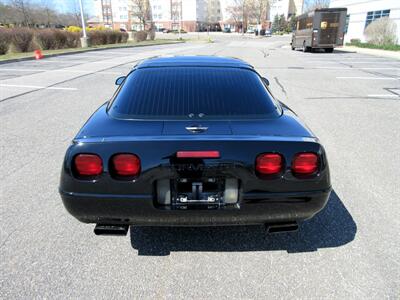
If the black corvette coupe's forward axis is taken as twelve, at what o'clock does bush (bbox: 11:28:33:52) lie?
The bush is roughly at 11 o'clock from the black corvette coupe.

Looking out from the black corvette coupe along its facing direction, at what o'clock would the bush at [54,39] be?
The bush is roughly at 11 o'clock from the black corvette coupe.

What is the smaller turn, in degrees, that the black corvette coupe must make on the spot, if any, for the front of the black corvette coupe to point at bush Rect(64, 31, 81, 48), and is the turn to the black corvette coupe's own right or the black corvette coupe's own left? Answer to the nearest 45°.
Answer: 0° — it already faces it

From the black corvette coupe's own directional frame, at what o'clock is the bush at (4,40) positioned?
The bush is roughly at 11 o'clock from the black corvette coupe.

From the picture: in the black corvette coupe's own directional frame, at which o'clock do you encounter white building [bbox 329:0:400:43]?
The white building is roughly at 1 o'clock from the black corvette coupe.

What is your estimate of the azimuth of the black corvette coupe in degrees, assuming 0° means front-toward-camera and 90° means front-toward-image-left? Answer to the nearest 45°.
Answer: approximately 180°

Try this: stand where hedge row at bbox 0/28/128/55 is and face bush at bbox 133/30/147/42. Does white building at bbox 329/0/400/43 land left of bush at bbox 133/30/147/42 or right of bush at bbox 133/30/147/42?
right

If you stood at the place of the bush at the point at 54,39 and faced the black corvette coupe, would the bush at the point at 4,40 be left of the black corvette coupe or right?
right
